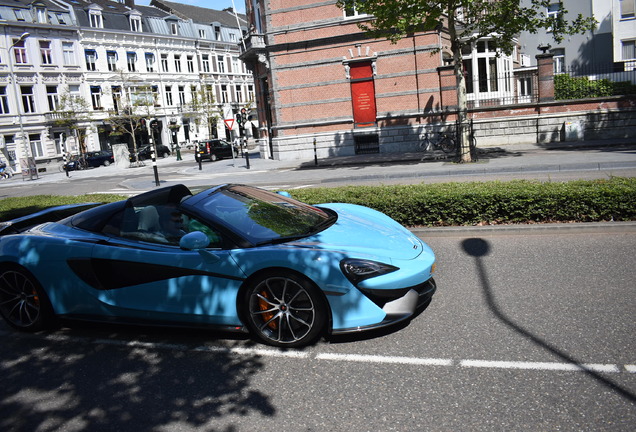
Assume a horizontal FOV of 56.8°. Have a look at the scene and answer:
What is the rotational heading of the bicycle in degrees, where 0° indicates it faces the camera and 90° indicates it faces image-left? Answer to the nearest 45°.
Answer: approximately 90°

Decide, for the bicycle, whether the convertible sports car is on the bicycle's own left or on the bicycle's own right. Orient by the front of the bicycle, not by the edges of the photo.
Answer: on the bicycle's own left

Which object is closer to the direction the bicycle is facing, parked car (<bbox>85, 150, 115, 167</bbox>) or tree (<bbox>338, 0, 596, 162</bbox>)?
the parked car

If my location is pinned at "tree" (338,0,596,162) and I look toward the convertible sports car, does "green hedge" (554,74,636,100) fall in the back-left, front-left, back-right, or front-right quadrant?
back-left

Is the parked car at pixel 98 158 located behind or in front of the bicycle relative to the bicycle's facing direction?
in front

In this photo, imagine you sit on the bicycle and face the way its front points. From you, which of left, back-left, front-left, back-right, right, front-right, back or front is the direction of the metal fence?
back

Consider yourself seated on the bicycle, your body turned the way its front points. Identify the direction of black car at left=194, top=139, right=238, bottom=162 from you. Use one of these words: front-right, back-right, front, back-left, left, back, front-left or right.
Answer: front-right

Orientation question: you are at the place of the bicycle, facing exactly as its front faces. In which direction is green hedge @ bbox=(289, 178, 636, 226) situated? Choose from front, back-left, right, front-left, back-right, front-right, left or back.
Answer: left

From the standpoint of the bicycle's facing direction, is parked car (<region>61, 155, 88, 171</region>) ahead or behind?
ahead

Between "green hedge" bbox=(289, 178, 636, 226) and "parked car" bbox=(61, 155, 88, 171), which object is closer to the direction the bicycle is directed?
the parked car

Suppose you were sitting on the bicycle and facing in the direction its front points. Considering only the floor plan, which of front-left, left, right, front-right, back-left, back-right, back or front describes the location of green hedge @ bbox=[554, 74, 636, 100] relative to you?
back

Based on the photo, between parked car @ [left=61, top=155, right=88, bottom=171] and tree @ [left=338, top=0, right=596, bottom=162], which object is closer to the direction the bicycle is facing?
the parked car

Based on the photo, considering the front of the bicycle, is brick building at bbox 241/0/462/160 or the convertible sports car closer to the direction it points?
the brick building
